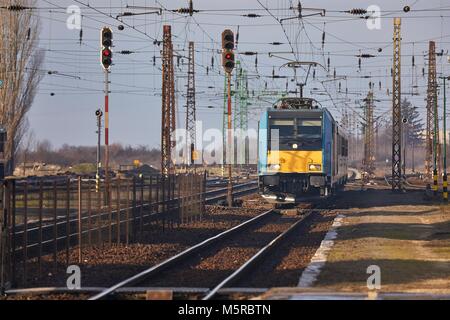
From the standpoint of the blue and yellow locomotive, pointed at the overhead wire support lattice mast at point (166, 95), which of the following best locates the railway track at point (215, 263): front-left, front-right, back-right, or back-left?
back-left

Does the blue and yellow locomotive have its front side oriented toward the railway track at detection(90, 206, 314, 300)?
yes

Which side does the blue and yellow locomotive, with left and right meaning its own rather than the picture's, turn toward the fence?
front

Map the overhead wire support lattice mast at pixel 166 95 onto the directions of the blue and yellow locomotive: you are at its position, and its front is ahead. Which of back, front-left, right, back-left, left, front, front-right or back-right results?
back-right

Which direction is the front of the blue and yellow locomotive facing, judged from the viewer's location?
facing the viewer

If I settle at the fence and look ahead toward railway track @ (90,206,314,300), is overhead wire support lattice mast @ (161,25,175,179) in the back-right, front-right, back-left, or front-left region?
back-left

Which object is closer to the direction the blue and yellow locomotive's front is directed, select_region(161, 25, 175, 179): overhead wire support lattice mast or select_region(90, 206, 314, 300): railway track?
the railway track

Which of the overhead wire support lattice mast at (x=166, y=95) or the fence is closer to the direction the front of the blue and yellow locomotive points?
the fence
